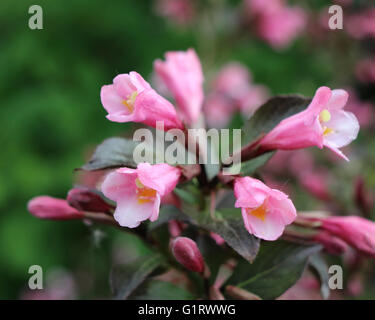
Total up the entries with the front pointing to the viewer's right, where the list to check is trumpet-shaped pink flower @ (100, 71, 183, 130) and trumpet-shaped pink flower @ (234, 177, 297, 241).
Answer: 0

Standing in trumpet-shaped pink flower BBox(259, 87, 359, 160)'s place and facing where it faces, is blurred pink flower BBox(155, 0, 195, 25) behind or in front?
behind

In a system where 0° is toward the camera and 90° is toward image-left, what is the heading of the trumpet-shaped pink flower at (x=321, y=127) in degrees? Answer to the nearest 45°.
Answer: approximately 315°

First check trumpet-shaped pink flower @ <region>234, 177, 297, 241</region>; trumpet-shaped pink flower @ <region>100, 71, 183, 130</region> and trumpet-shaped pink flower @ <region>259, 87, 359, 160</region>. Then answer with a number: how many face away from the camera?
0

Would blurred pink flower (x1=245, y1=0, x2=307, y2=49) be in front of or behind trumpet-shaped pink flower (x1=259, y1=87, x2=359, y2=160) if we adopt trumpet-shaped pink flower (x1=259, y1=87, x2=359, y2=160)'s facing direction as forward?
behind

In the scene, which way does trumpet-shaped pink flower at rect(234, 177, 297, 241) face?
toward the camera

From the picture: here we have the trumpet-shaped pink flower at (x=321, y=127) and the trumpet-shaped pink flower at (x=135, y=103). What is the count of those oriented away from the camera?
0

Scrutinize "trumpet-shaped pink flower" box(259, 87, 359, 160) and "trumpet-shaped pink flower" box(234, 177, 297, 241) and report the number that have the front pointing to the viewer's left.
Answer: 0
